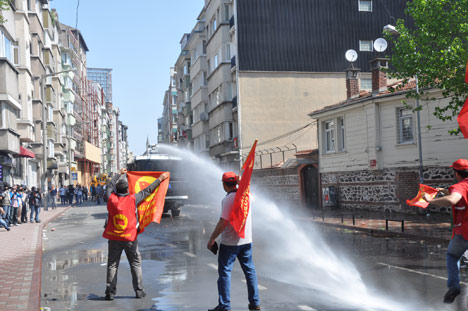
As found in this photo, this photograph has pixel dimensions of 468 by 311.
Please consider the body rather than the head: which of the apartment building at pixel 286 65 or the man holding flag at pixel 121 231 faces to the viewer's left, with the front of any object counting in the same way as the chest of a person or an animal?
the apartment building

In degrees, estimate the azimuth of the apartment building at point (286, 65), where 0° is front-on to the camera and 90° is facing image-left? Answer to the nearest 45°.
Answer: approximately 90°

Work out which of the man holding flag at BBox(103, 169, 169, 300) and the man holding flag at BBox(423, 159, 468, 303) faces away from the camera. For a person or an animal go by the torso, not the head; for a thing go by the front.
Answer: the man holding flag at BBox(103, 169, 169, 300)

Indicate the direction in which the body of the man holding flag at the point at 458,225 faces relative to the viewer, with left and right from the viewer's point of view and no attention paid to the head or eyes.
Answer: facing to the left of the viewer

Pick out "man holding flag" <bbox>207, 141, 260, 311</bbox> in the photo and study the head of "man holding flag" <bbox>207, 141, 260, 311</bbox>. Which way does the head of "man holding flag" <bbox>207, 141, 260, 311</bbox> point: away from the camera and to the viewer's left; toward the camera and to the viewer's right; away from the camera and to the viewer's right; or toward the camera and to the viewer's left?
away from the camera and to the viewer's left

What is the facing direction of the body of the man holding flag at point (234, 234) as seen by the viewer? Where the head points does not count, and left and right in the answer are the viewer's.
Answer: facing away from the viewer and to the left of the viewer

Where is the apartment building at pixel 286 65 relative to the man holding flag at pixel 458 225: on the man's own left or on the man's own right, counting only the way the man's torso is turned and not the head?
on the man's own right

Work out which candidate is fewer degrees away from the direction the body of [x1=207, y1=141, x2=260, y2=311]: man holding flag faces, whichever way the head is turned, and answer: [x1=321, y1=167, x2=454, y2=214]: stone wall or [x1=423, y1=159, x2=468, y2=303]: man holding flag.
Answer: the stone wall

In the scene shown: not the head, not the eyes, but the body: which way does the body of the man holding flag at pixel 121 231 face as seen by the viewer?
away from the camera

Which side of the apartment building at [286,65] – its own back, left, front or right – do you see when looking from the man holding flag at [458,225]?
left
